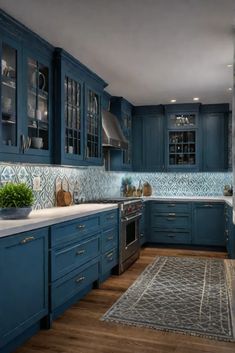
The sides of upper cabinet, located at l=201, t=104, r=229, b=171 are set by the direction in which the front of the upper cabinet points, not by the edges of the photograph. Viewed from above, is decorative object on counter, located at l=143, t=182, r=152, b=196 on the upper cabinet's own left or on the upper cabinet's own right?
on the upper cabinet's own right

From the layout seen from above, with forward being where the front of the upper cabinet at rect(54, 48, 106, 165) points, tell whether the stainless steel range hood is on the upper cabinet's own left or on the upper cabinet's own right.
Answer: on the upper cabinet's own left

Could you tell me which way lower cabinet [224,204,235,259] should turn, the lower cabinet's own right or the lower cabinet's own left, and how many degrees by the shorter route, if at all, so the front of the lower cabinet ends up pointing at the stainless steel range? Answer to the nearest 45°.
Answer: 0° — it already faces it

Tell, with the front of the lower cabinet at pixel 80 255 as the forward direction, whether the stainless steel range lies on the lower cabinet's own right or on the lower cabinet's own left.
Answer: on the lower cabinet's own left

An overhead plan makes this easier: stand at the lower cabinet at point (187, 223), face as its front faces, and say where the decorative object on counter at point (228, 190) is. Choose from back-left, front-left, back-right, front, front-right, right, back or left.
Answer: back-left

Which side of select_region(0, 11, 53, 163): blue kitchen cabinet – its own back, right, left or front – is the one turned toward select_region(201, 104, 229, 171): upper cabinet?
left

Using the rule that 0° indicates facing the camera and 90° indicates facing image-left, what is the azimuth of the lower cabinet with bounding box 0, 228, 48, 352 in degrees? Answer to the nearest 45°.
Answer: approximately 315°

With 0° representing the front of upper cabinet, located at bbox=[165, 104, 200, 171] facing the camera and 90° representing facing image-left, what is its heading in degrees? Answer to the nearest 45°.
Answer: approximately 0°

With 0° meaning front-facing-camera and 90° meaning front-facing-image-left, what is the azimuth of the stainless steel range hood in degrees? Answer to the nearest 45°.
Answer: approximately 315°

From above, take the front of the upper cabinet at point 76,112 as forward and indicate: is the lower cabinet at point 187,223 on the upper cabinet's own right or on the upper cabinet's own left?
on the upper cabinet's own left
